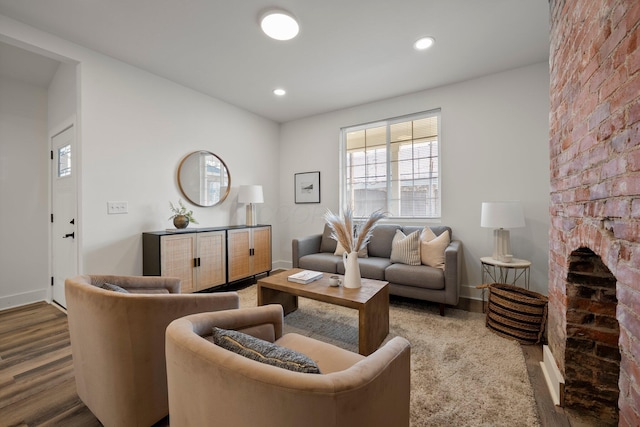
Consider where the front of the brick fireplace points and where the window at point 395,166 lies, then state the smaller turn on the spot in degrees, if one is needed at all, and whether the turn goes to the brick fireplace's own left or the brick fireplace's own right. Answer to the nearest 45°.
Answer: approximately 90° to the brick fireplace's own right

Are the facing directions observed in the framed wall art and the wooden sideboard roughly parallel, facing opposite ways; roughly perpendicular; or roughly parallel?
roughly perpendicular

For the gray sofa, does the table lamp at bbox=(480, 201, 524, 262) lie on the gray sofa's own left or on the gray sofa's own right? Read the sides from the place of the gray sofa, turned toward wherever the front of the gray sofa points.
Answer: on the gray sofa's own left

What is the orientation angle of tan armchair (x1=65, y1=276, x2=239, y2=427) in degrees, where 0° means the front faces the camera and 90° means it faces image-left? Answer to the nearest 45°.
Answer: approximately 225°

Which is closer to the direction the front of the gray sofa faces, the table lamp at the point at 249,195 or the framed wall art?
the table lamp

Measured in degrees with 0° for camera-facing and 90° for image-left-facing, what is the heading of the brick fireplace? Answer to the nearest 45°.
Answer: approximately 45°

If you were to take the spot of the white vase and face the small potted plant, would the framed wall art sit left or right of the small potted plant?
right

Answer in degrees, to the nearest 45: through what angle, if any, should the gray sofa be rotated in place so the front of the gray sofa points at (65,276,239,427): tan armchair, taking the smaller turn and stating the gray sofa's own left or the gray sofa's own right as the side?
0° — it already faces it

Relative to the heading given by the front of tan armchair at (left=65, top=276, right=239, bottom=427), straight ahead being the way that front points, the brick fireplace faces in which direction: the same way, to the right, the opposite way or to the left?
to the left

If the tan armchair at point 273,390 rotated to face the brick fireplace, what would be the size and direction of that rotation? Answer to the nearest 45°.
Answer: approximately 45° to its right

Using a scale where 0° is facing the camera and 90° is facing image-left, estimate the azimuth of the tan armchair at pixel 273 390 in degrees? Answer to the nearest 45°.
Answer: approximately 225°

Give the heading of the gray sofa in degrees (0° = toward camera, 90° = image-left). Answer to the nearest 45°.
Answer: approximately 45°
